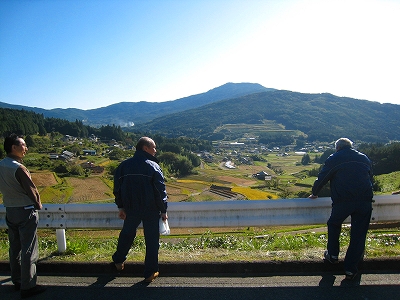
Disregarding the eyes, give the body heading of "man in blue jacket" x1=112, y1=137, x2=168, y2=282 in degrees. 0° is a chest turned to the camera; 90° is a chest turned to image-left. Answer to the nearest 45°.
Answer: approximately 225°

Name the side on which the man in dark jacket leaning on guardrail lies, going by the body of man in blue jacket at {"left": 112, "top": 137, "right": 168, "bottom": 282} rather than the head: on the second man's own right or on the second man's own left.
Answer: on the second man's own right

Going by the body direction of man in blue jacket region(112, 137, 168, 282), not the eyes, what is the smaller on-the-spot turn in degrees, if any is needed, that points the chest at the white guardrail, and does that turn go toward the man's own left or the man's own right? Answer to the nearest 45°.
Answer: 0° — they already face it

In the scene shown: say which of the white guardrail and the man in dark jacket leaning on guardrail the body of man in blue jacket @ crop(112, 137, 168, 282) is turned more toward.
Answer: the white guardrail

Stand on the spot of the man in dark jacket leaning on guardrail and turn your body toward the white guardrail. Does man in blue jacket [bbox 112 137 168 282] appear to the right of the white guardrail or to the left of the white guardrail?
left
